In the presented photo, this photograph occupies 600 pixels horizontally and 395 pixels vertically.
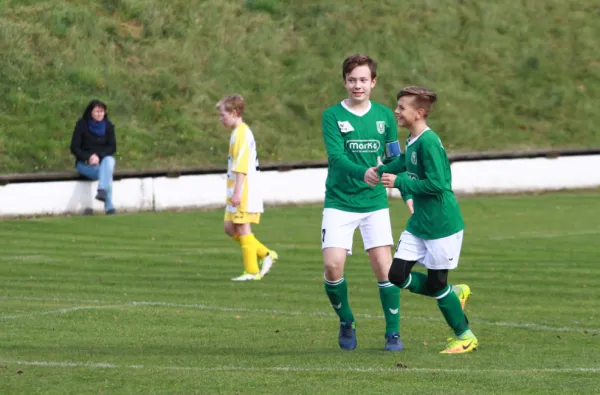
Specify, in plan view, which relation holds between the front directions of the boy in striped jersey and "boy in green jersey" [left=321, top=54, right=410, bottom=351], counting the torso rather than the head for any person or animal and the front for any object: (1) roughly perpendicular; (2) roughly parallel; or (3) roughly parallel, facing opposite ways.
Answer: roughly perpendicular

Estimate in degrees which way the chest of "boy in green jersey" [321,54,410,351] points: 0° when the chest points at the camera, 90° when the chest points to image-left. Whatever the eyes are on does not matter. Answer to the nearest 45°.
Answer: approximately 0°

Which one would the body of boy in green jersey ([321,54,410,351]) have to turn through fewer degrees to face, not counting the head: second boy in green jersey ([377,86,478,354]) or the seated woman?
the second boy in green jersey

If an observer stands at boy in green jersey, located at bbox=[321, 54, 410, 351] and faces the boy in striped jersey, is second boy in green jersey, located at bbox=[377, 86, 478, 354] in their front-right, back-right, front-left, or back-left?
back-right

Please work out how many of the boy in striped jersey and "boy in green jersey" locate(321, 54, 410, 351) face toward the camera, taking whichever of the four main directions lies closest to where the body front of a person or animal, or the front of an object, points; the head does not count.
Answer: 1

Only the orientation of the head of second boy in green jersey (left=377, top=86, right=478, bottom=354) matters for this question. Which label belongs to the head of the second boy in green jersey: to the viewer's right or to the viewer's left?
to the viewer's left
